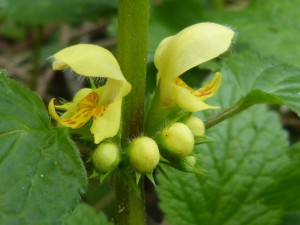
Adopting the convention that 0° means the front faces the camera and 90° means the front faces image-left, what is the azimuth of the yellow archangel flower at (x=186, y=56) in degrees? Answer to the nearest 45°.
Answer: approximately 270°

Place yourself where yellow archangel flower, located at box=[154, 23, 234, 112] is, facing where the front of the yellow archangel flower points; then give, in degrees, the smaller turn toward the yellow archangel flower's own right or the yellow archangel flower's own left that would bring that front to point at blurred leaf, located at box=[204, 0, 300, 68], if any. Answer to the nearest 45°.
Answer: approximately 90° to the yellow archangel flower's own left
